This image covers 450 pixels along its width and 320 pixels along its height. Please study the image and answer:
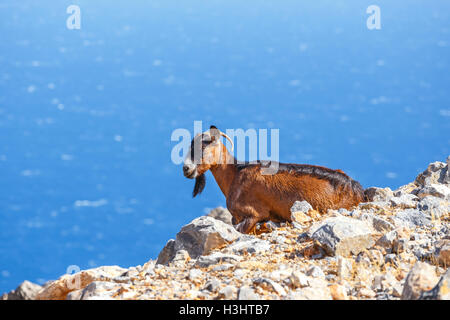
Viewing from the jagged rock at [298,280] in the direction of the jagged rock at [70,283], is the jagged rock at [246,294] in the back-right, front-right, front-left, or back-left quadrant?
front-left

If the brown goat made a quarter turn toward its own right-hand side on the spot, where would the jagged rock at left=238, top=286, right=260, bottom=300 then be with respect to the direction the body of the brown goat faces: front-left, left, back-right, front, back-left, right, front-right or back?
back

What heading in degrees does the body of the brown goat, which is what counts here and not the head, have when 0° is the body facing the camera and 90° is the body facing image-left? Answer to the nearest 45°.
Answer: approximately 90°

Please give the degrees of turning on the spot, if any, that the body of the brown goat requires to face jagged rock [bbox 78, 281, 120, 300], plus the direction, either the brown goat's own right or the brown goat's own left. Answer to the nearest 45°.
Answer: approximately 90° to the brown goat's own left

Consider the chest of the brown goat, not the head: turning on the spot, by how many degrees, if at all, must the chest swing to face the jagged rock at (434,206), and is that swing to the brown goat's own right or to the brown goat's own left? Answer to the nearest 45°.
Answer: approximately 135° to the brown goat's own left

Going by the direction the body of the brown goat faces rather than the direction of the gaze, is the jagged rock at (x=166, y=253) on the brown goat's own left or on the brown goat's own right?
on the brown goat's own left

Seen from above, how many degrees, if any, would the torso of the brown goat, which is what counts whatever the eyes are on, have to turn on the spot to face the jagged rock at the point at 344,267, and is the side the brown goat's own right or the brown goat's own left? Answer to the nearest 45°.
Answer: approximately 90° to the brown goat's own left

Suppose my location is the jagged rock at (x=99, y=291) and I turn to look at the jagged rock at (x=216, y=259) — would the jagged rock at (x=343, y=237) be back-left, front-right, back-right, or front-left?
front-right

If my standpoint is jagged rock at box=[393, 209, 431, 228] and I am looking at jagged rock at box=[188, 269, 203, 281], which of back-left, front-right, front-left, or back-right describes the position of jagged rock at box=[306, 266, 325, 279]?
front-left

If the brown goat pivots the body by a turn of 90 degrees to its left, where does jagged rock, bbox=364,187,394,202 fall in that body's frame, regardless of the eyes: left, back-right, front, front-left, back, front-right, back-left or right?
left

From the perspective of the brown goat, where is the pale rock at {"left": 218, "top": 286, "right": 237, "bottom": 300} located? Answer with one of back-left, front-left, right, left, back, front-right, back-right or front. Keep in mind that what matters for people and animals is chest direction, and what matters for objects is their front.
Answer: left

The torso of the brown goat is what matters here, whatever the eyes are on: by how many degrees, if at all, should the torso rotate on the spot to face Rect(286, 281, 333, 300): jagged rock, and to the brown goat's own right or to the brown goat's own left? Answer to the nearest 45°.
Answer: approximately 90° to the brown goat's own left

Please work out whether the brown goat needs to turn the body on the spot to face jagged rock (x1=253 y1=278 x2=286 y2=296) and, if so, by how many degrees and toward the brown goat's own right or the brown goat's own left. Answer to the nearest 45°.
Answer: approximately 90° to the brown goat's own left

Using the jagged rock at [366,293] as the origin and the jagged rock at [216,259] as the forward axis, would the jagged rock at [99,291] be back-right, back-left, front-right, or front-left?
front-left

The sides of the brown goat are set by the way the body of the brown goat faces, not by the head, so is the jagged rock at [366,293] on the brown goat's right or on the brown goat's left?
on the brown goat's left

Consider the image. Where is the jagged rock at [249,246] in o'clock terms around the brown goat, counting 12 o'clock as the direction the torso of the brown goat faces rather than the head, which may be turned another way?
The jagged rock is roughly at 9 o'clock from the brown goat.
